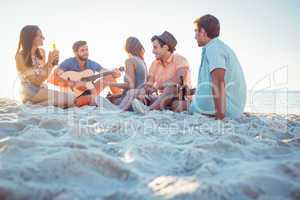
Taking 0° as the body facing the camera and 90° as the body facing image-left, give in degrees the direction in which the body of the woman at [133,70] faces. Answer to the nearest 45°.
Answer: approximately 135°

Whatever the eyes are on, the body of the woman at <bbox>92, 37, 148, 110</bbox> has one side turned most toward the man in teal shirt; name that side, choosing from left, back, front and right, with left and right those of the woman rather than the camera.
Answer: back

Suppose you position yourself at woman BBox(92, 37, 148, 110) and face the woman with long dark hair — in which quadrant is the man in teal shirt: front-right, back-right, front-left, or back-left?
back-left

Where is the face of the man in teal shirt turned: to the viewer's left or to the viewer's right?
to the viewer's left

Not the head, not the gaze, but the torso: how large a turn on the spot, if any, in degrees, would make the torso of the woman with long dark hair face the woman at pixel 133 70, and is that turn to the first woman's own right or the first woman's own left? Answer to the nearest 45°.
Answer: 0° — they already face them

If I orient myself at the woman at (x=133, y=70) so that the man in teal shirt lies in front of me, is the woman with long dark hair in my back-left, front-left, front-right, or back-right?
back-right

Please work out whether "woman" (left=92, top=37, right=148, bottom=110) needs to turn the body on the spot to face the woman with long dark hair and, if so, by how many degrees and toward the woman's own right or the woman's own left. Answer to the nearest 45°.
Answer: approximately 45° to the woman's own left

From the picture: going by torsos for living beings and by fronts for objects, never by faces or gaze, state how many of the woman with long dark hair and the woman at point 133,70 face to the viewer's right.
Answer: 1

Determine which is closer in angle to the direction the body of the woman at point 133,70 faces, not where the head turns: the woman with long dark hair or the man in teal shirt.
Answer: the woman with long dark hair

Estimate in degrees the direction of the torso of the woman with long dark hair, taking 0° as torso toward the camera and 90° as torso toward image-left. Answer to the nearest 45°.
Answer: approximately 270°
